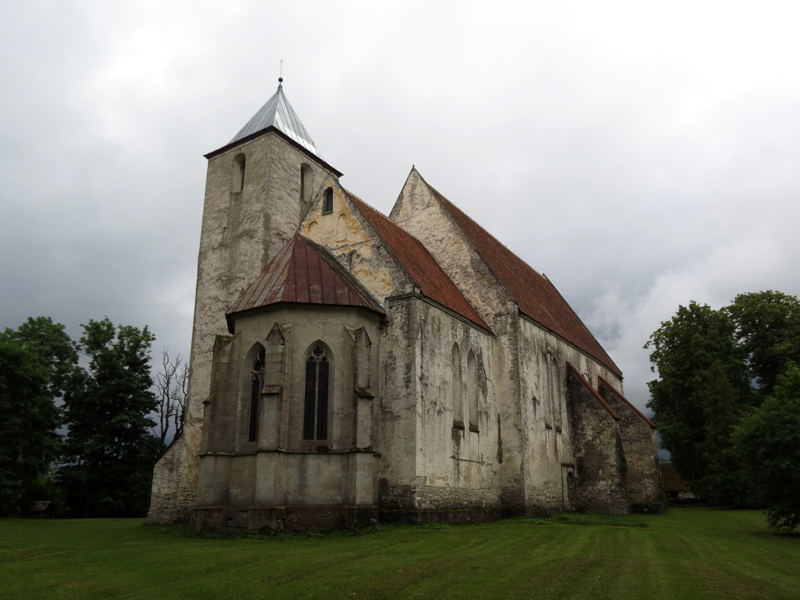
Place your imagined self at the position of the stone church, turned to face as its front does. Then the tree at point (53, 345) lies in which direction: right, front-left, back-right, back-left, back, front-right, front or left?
left

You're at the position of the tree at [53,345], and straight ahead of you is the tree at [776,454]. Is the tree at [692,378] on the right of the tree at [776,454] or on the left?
left
